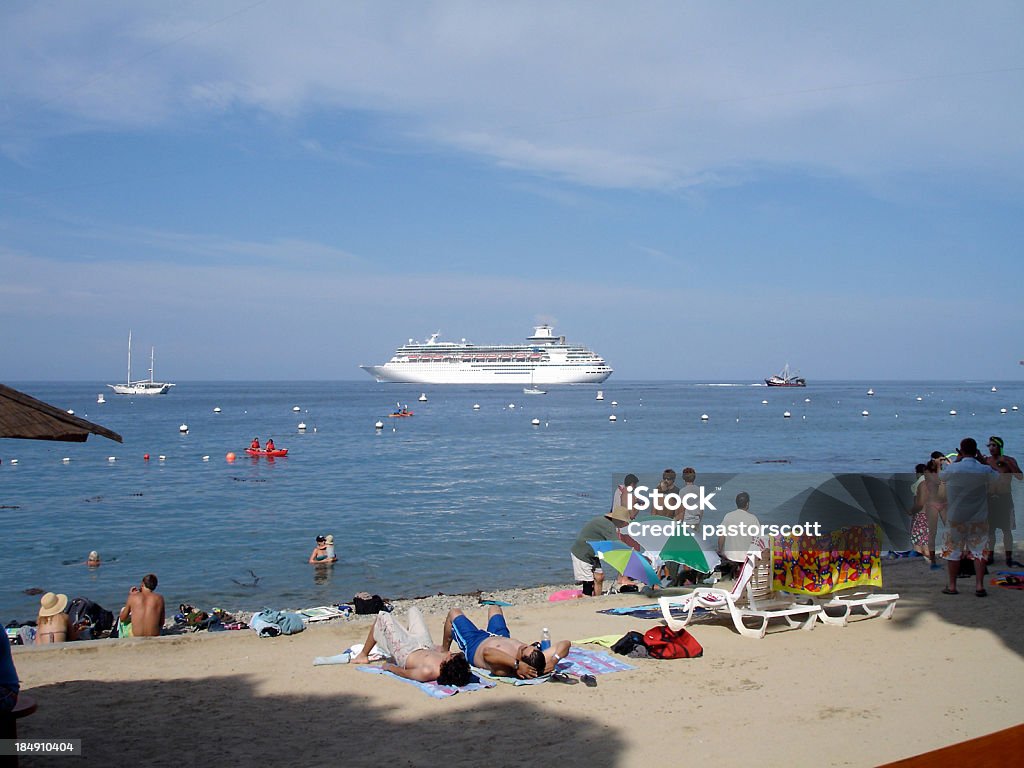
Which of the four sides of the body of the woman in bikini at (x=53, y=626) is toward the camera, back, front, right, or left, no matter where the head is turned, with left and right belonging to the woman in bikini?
back

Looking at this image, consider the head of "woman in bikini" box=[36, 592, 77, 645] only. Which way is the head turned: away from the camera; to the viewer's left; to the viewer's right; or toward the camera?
away from the camera

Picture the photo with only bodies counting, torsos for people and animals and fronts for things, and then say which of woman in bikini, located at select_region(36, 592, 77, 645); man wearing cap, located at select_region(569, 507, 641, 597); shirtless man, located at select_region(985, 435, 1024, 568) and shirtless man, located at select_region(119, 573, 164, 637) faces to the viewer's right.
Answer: the man wearing cap

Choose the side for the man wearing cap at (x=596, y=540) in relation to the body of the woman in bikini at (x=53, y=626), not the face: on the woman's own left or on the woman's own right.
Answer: on the woman's own right

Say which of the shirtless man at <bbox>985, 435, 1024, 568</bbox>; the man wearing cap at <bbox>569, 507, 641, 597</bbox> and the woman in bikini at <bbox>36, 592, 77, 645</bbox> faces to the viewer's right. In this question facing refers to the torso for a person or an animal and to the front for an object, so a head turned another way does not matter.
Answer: the man wearing cap

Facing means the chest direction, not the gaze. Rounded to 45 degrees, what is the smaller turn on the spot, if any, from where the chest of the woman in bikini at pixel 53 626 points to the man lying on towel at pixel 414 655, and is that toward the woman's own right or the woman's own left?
approximately 135° to the woman's own right

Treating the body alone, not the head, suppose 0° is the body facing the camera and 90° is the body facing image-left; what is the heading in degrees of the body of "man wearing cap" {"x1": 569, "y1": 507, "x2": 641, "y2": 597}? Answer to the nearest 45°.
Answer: approximately 270°

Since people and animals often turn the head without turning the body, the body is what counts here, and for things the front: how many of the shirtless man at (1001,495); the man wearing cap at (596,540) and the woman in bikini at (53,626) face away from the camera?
1

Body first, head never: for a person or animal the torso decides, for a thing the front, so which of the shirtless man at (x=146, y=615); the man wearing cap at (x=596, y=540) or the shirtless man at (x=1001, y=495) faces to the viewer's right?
the man wearing cap

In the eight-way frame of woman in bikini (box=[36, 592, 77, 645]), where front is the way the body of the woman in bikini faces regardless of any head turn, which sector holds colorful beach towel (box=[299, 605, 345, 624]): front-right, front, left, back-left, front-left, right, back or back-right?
right

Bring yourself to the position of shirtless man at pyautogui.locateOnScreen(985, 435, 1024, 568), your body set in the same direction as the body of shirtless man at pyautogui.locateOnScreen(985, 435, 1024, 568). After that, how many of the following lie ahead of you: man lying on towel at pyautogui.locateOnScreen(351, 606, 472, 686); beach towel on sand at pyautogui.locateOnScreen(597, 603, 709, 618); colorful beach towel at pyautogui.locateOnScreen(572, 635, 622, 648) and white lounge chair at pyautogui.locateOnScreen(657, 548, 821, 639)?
4

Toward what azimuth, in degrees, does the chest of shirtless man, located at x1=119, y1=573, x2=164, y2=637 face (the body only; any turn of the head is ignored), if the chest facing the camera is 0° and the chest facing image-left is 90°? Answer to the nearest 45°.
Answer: approximately 180°

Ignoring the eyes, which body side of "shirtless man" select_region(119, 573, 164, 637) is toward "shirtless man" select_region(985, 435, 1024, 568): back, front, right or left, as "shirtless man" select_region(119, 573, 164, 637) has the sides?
right

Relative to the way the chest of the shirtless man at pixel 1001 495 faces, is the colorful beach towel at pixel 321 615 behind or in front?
in front
